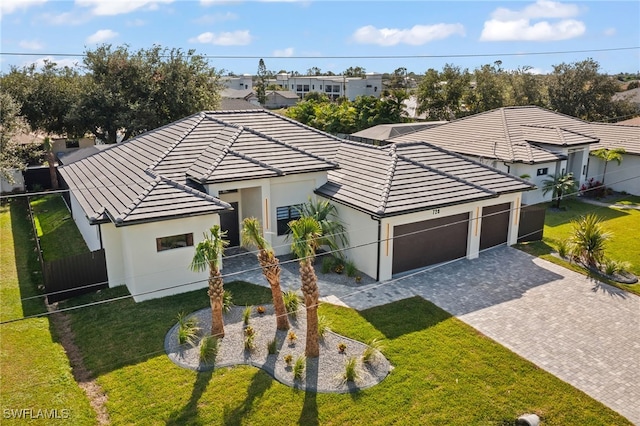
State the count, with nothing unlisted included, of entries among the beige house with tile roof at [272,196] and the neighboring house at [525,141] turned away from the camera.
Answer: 0

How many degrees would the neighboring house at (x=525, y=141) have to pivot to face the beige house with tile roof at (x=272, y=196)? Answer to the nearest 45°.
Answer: approximately 90° to its right

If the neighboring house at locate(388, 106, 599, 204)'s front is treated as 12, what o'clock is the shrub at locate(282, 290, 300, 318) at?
The shrub is roughly at 2 o'clock from the neighboring house.

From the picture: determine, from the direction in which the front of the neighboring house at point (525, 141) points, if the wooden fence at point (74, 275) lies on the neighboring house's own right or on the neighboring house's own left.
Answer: on the neighboring house's own right

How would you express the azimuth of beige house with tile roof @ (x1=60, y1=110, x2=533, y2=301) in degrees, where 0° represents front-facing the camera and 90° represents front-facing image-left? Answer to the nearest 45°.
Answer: approximately 315°

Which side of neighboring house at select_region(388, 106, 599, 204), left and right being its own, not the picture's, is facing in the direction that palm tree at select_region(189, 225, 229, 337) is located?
right

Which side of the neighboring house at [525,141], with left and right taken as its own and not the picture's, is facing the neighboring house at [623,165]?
left

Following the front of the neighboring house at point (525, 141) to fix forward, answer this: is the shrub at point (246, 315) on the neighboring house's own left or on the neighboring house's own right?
on the neighboring house's own right

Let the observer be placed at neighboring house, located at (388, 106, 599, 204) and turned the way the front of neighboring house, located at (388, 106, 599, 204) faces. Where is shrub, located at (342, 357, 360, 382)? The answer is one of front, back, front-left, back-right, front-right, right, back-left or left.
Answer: front-right

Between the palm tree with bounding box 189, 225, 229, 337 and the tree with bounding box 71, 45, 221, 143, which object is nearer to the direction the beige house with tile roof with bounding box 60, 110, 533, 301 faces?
the palm tree

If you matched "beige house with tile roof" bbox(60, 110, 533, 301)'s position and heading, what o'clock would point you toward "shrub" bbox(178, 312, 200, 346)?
The shrub is roughly at 2 o'clock from the beige house with tile roof.

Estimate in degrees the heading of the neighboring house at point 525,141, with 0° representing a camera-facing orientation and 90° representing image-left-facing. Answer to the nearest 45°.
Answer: approximately 315°
